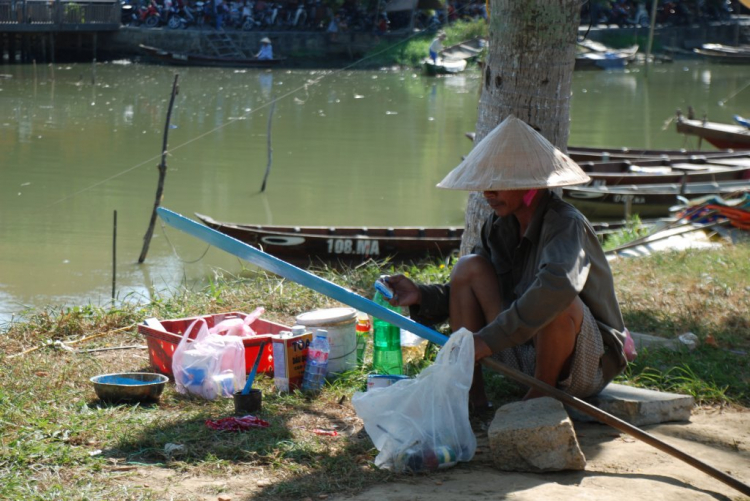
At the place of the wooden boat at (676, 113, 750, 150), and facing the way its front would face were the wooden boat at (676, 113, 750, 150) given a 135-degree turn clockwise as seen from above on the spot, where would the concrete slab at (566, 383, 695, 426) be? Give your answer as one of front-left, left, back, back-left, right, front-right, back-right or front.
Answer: back-right

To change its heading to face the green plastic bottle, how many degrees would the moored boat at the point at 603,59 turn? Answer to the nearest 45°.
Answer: approximately 90° to its right

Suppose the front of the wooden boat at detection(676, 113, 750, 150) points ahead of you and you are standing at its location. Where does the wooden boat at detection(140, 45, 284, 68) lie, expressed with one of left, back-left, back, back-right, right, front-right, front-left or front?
front-right

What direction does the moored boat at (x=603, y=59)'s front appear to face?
to the viewer's right

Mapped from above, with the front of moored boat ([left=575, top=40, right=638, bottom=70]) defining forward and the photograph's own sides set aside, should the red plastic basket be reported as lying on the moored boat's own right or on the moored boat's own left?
on the moored boat's own right

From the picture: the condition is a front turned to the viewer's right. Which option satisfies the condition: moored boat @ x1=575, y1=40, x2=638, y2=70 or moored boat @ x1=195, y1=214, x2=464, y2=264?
moored boat @ x1=575, y1=40, x2=638, y2=70

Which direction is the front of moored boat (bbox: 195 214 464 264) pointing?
to the viewer's left

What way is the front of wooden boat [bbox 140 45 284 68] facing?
to the viewer's left

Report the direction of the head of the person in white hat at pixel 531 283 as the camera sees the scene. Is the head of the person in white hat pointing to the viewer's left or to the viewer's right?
to the viewer's left

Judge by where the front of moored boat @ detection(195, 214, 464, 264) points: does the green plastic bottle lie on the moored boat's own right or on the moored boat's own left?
on the moored boat's own left

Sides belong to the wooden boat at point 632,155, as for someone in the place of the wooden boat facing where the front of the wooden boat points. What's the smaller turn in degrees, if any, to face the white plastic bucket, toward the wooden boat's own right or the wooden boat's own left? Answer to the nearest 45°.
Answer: approximately 90° to the wooden boat's own left

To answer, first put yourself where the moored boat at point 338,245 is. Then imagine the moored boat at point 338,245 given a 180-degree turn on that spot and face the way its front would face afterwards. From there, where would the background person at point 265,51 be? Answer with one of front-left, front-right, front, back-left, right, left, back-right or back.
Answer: left

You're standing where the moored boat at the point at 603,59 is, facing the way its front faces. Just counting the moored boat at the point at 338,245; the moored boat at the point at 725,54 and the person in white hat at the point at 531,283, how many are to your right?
2

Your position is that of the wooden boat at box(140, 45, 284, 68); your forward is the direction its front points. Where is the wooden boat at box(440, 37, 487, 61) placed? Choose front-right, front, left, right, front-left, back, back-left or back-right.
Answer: back
